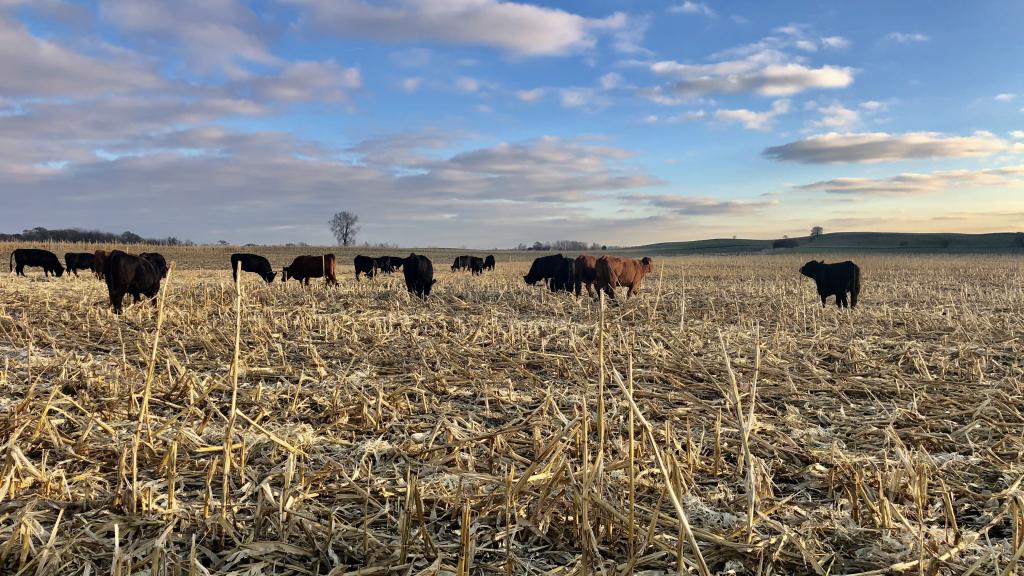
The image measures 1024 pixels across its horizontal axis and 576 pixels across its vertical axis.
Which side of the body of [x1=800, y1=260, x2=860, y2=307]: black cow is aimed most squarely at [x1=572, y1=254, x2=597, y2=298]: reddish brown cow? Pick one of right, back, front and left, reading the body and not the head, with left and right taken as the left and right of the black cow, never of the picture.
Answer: front

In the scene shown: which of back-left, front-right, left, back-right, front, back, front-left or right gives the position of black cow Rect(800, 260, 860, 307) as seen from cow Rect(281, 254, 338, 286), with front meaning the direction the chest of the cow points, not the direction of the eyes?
back-left

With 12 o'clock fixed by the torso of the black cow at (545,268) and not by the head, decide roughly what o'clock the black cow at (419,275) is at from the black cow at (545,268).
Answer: the black cow at (419,275) is roughly at 10 o'clock from the black cow at (545,268).

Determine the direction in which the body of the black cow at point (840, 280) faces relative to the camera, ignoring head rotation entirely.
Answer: to the viewer's left

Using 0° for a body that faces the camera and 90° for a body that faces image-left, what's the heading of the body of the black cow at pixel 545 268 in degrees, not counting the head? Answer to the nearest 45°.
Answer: approximately 90°

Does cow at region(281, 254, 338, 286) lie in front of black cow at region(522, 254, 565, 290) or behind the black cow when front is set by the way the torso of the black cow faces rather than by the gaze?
in front

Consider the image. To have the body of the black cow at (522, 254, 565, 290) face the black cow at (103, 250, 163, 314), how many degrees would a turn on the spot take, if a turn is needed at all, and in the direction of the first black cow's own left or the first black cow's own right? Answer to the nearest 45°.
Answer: approximately 45° to the first black cow's own left

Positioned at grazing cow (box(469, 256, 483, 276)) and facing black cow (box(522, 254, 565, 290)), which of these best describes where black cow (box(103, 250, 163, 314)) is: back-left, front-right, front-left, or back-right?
front-right

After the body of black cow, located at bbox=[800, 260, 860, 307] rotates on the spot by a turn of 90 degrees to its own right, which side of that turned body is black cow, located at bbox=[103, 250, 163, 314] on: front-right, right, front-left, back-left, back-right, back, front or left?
back-left

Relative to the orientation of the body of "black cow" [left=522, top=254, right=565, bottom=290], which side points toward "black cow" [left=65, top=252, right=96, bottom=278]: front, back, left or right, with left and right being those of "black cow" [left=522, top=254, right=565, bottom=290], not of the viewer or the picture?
front
